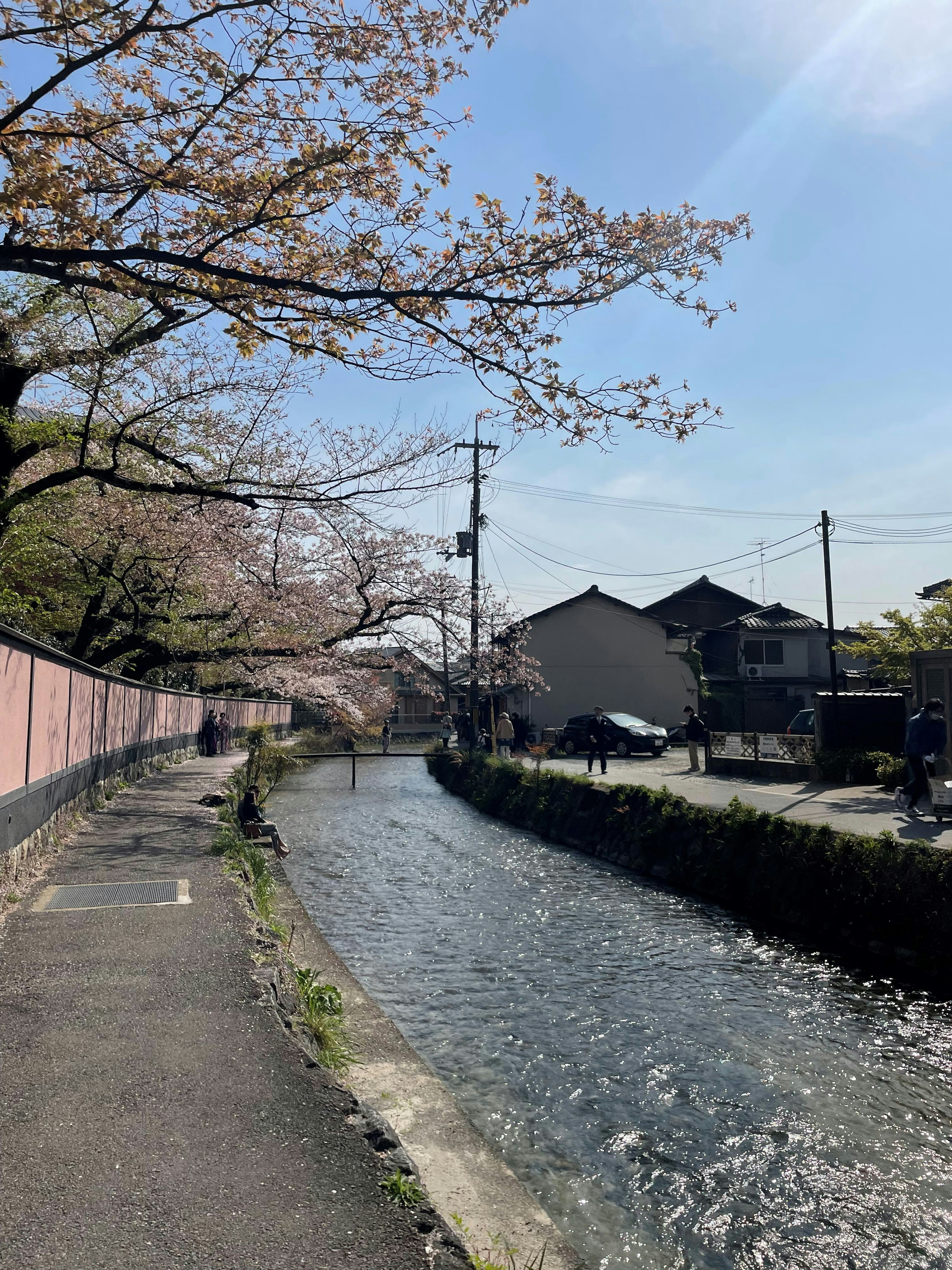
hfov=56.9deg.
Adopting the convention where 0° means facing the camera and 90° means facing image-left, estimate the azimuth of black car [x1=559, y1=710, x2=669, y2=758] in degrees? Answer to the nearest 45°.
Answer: approximately 315°

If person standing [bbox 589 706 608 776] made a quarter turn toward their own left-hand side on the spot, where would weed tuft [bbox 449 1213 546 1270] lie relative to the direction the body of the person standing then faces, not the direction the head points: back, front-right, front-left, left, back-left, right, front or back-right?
right

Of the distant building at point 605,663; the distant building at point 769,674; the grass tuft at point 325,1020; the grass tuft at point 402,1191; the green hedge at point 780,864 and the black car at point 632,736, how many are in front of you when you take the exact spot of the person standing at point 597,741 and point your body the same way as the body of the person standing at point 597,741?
3

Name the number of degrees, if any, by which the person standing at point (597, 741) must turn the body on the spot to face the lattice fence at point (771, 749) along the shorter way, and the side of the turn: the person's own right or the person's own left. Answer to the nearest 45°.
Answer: approximately 90° to the person's own left

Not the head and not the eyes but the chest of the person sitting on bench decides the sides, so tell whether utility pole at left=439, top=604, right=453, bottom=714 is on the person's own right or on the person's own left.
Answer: on the person's own left

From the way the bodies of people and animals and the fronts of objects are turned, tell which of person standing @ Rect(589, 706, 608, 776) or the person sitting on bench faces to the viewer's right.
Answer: the person sitting on bench

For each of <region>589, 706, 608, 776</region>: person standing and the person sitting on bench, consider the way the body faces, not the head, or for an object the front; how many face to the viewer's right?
1

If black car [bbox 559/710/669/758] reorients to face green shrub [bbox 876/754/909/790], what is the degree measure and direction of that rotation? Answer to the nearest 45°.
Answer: approximately 45° to its right

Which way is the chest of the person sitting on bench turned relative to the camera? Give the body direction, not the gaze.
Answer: to the viewer's right

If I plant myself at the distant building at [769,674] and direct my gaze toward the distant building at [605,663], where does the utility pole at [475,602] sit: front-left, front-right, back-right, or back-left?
front-left

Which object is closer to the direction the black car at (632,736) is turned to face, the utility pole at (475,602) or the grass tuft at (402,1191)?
the grass tuft

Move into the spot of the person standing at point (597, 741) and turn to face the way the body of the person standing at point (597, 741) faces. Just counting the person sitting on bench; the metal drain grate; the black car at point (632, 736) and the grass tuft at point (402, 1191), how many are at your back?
1

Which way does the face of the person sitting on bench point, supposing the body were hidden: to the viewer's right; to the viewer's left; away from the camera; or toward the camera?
to the viewer's right

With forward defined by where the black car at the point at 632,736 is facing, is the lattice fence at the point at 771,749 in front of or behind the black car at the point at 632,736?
in front

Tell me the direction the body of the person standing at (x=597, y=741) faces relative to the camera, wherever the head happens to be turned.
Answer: toward the camera

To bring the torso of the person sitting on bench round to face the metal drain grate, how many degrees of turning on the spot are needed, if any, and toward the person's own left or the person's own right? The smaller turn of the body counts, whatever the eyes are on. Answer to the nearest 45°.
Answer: approximately 90° to the person's own right

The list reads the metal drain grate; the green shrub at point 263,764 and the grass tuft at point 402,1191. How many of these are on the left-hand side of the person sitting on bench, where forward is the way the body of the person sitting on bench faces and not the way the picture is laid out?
1

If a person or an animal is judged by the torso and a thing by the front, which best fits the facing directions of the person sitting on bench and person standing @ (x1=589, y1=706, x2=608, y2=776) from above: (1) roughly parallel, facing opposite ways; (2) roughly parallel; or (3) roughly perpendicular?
roughly perpendicular
